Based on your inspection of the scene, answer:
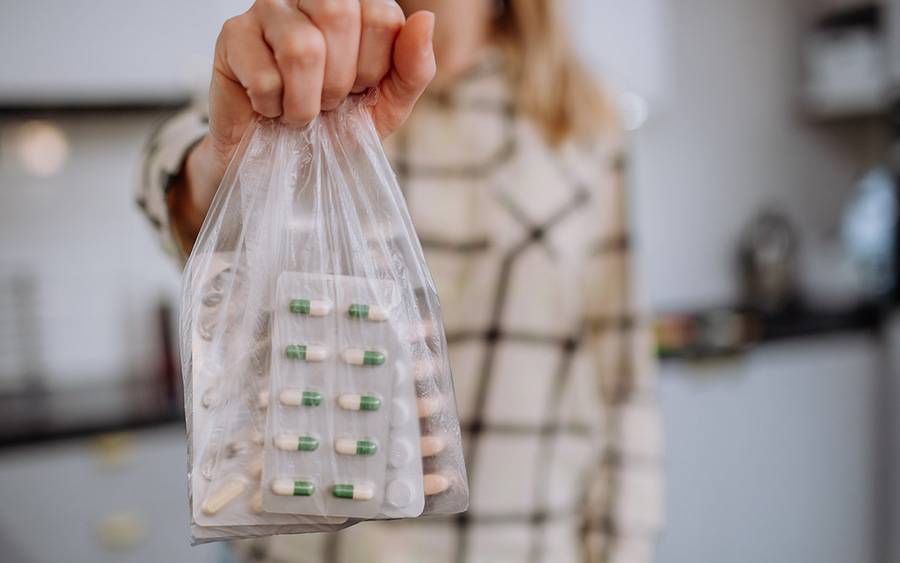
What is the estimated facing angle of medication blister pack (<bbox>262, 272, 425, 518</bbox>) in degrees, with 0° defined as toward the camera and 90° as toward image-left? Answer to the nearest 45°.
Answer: approximately 0°
